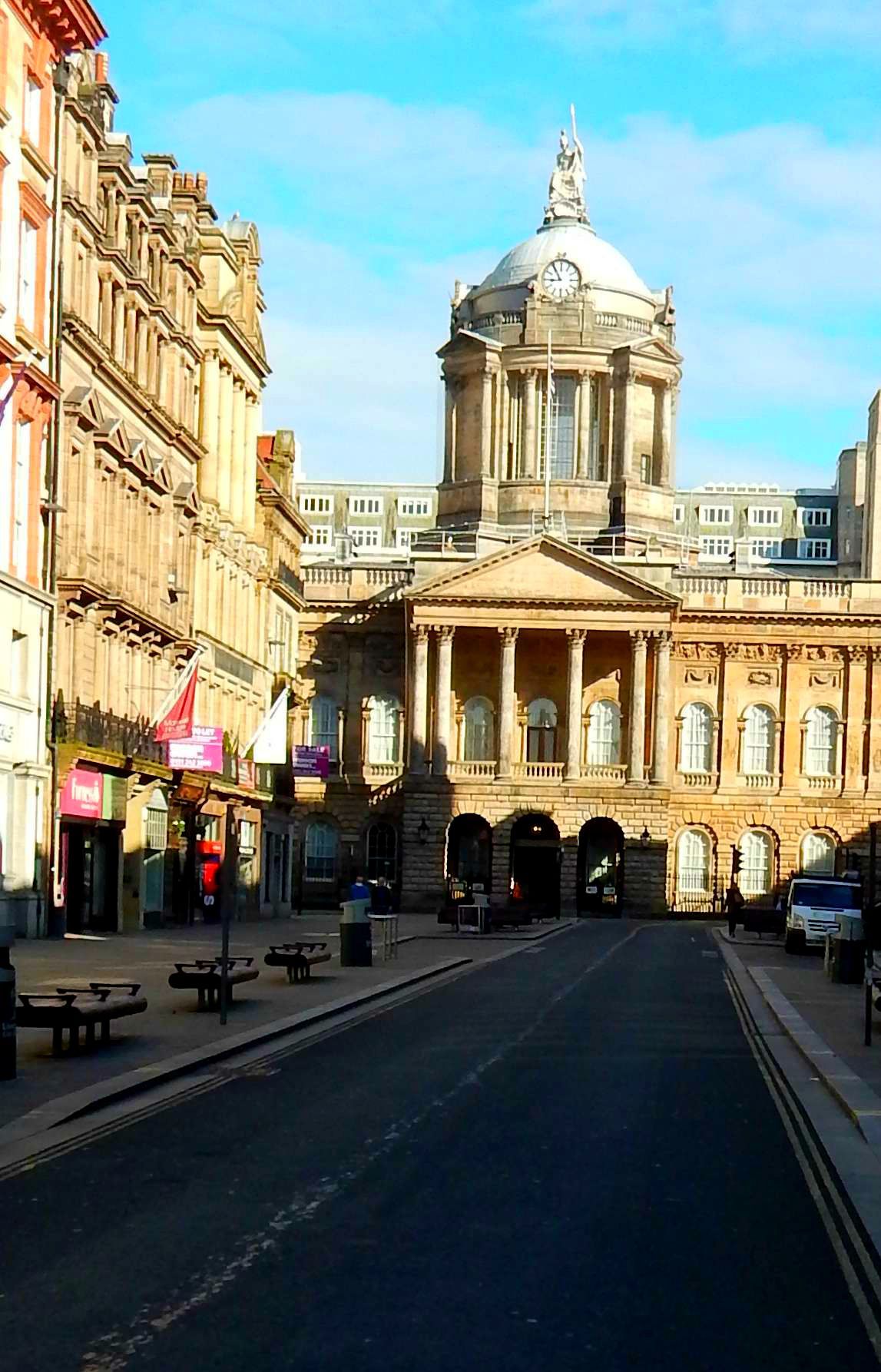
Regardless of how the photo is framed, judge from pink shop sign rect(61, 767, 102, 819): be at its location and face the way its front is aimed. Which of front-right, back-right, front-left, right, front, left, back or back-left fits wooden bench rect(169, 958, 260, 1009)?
front

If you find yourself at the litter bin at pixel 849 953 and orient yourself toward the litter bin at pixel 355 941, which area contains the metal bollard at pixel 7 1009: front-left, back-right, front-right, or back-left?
front-left

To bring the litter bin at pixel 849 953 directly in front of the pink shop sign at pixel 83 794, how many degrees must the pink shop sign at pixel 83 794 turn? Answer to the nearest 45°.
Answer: approximately 45° to its right

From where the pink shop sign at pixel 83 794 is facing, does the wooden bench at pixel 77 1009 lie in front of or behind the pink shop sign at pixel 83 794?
in front

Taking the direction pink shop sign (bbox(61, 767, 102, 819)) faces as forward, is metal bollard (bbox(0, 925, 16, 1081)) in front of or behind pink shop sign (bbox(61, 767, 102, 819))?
in front
